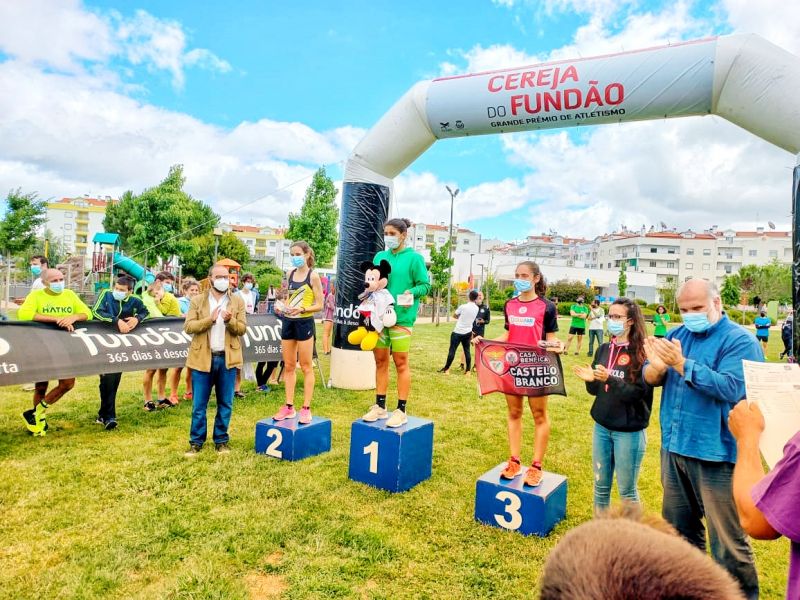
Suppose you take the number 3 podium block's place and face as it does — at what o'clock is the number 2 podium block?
The number 2 podium block is roughly at 2 o'clock from the number 3 podium block.

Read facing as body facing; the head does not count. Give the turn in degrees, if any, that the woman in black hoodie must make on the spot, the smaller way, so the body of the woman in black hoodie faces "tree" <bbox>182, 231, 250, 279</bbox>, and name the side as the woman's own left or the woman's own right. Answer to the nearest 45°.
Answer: approximately 90° to the woman's own right

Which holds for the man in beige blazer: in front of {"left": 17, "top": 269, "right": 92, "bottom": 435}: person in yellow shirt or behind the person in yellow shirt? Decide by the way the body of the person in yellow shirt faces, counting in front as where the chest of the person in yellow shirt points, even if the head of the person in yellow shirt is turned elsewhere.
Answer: in front

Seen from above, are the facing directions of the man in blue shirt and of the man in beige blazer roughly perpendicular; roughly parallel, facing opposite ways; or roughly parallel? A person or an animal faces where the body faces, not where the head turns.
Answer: roughly perpendicular

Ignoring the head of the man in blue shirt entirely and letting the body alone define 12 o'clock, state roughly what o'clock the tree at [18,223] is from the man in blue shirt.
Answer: The tree is roughly at 2 o'clock from the man in blue shirt.

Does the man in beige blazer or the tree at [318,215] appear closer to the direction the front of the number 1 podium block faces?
the man in beige blazer

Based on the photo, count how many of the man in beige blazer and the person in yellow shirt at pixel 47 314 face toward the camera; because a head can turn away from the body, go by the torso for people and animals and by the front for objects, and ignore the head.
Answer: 2

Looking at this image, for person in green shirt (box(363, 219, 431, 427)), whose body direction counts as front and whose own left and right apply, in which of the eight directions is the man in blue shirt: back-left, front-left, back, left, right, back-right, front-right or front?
left

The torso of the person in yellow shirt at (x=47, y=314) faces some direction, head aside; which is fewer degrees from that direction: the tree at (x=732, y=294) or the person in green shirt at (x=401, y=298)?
the person in green shirt
